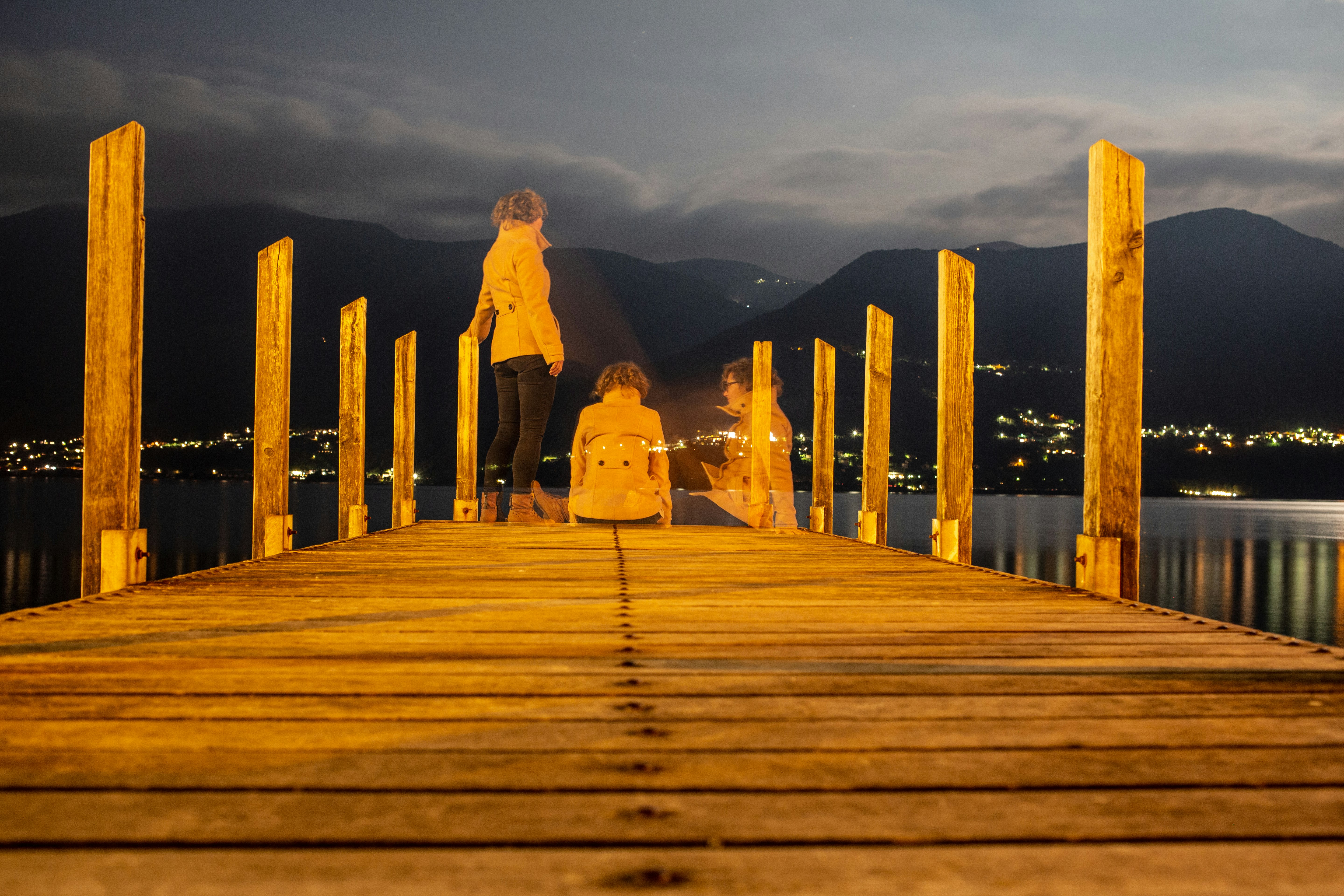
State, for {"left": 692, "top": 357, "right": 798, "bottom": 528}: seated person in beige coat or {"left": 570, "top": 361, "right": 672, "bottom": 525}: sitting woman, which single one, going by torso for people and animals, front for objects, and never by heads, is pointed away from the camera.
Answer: the sitting woman

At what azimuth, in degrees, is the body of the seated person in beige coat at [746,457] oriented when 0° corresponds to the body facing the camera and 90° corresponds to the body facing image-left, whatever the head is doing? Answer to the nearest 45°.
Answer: approximately 90°

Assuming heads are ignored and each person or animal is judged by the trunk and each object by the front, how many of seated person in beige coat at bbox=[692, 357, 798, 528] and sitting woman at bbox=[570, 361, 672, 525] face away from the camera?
1

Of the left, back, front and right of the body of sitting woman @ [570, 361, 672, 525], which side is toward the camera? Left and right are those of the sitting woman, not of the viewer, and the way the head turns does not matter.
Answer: back

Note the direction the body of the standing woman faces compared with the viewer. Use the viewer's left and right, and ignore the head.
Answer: facing away from the viewer and to the right of the viewer

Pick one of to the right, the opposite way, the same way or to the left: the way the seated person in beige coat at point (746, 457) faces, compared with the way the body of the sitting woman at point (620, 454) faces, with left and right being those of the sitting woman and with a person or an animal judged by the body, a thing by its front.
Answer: to the left

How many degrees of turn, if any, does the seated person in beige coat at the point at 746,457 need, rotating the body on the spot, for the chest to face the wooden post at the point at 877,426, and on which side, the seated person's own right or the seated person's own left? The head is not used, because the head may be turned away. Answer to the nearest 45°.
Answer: approximately 135° to the seated person's own left
